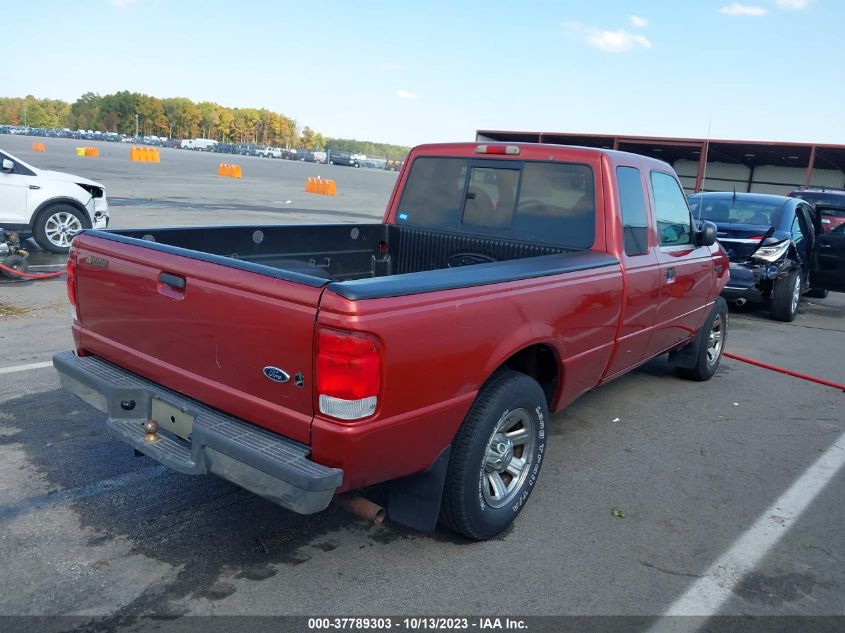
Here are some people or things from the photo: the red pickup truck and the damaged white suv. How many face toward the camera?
0

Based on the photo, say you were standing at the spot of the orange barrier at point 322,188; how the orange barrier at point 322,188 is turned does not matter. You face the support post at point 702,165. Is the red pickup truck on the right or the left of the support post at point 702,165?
right

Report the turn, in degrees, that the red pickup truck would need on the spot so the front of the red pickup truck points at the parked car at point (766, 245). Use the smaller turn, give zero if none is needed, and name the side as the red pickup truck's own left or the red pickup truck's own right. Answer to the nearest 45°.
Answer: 0° — it already faces it

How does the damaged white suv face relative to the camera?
to the viewer's right

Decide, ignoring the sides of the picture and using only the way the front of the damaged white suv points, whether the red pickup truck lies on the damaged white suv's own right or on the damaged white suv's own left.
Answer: on the damaged white suv's own right

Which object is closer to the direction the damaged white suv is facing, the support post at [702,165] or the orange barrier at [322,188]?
the support post

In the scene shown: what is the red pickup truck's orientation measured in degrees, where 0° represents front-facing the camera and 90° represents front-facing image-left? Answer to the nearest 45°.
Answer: approximately 225°

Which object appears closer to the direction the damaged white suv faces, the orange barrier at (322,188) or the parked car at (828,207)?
the parked car

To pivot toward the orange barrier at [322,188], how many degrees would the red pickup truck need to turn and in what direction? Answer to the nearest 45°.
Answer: approximately 45° to its left
